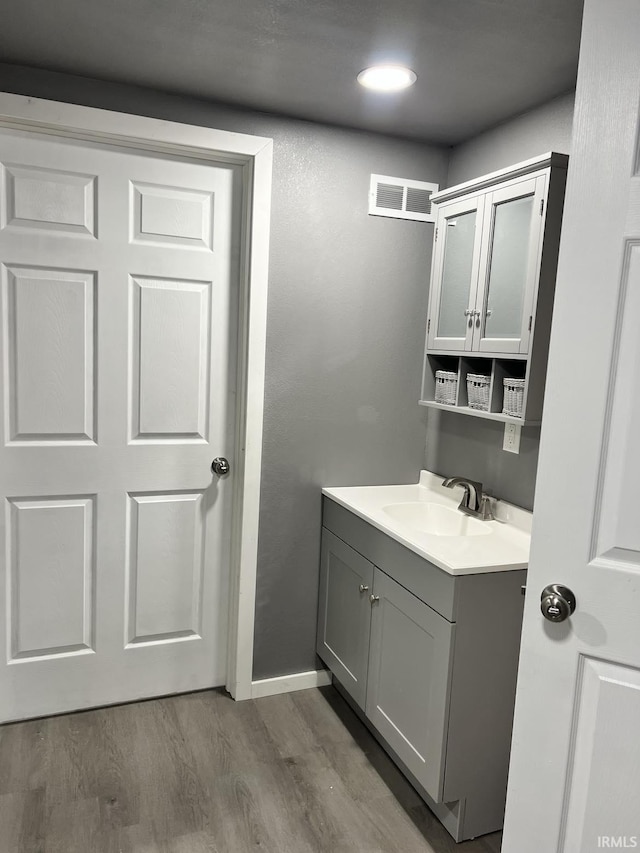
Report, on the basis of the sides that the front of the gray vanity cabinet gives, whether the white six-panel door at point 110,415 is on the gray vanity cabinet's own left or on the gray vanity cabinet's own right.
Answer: on the gray vanity cabinet's own right

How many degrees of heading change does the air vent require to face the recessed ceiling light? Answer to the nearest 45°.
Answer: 0° — it already faces it

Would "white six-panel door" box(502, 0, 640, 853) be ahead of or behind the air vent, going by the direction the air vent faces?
ahead

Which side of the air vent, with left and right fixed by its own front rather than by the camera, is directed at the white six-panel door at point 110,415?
right

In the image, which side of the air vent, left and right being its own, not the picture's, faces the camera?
front

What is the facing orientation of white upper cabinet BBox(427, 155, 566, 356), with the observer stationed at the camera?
facing the viewer and to the left of the viewer

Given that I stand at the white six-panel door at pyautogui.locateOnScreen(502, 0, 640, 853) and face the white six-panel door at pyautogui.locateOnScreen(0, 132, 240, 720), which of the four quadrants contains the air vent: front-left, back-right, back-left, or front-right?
front-right

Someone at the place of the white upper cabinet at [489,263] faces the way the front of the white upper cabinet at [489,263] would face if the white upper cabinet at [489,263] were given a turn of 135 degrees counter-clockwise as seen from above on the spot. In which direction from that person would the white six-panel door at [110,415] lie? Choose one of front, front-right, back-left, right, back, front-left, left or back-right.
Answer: back

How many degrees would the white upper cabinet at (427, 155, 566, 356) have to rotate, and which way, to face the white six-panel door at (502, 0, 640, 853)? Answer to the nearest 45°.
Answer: approximately 45° to its left

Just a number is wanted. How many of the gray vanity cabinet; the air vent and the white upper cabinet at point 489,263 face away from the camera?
0

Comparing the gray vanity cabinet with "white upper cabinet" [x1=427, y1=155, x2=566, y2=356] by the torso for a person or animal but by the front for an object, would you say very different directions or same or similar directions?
same or similar directions
